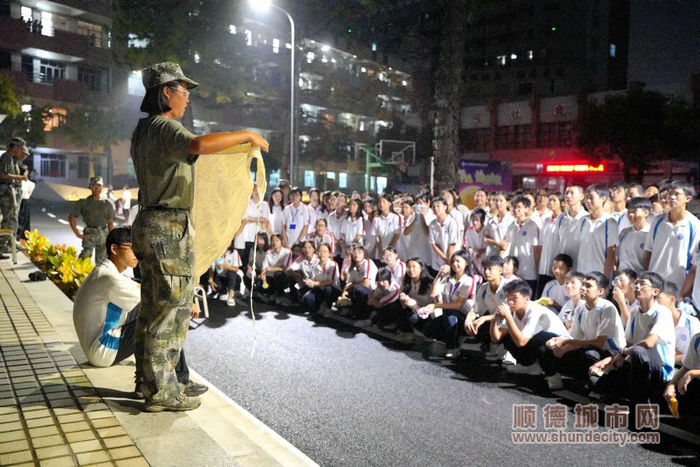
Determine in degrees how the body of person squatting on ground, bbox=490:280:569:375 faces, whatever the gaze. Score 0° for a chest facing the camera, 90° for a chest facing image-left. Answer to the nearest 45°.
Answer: approximately 45°

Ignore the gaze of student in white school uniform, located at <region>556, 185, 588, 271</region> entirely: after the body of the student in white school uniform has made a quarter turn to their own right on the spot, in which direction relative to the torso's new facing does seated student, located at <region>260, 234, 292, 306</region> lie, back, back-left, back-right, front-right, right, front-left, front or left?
front-left

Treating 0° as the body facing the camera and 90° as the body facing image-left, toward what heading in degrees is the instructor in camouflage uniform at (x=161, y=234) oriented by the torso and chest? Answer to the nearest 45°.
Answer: approximately 270°

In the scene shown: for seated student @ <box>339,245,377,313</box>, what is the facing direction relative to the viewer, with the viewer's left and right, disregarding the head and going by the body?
facing the viewer and to the left of the viewer

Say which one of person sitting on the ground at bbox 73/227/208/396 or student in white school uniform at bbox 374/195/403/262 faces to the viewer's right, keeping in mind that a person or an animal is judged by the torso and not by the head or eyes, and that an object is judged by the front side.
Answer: the person sitting on the ground

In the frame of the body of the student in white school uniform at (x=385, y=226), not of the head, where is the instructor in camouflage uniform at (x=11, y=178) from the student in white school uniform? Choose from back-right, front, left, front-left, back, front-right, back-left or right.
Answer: front-right

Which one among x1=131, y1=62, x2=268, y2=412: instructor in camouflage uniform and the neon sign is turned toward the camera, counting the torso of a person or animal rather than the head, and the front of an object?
the neon sign

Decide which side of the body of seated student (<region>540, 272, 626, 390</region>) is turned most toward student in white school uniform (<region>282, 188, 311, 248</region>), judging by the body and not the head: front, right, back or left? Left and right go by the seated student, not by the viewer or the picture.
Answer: right

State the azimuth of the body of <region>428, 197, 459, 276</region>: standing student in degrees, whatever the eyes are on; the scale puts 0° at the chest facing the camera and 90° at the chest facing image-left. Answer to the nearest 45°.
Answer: approximately 45°

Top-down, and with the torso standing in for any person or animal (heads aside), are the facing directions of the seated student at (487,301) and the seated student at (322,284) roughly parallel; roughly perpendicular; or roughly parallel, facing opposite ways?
roughly parallel

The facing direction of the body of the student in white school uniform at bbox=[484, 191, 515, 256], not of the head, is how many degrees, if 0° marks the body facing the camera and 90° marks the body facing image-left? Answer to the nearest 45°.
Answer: approximately 45°

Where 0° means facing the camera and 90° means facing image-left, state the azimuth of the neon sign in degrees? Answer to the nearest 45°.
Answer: approximately 0°

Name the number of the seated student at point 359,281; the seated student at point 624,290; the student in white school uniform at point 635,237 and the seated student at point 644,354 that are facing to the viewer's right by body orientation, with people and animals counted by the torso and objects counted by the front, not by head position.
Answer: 0
